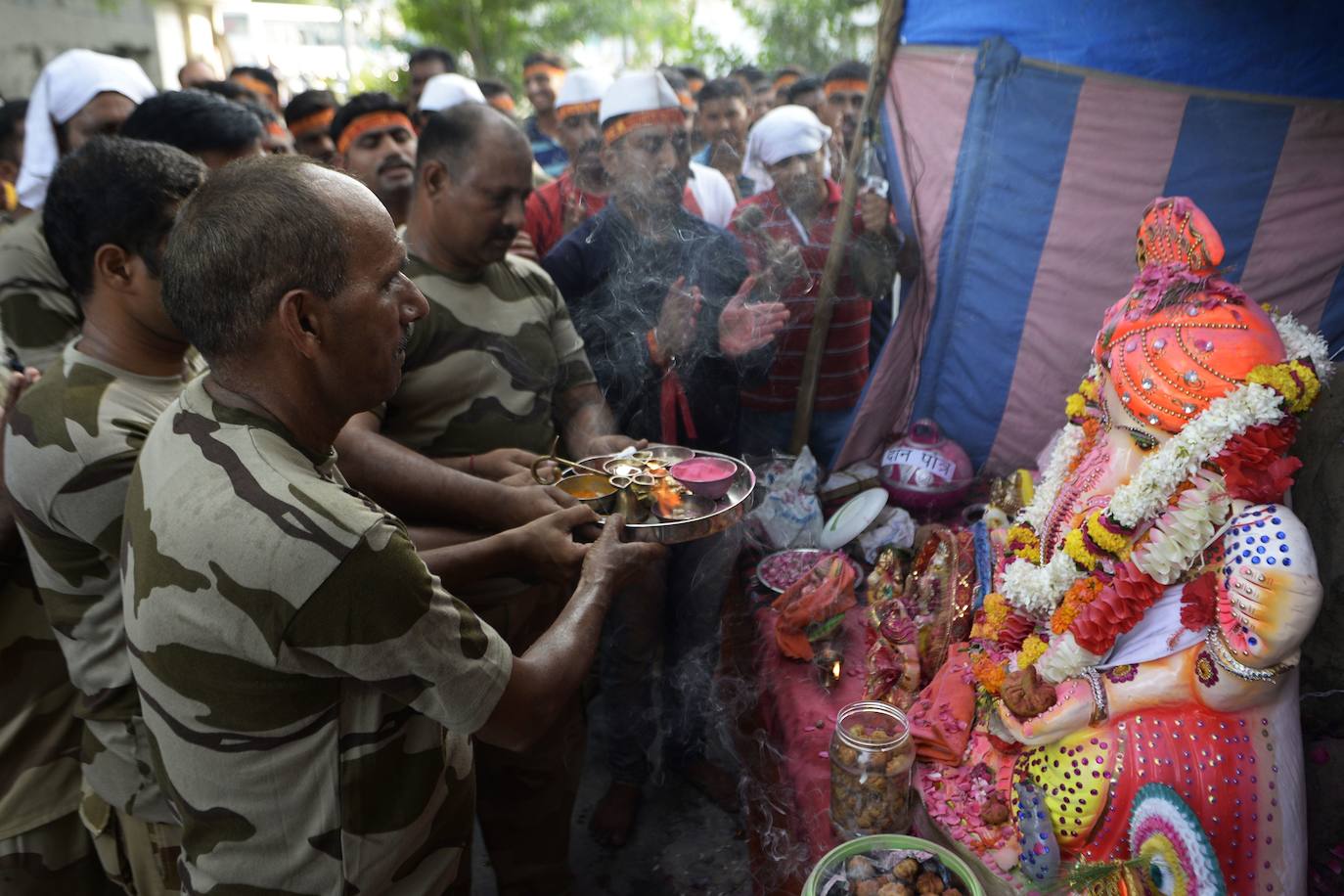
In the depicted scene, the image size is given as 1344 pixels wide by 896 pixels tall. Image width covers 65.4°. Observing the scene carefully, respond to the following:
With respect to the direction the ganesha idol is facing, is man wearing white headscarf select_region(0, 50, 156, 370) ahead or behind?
ahead

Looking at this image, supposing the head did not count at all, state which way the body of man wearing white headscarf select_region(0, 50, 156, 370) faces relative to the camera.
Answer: to the viewer's right

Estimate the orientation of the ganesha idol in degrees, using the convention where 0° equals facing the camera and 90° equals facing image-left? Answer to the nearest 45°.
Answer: approximately 90°

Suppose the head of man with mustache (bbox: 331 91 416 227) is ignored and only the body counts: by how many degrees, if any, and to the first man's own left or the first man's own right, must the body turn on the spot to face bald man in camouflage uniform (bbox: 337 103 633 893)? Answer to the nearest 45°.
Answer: approximately 45° to the first man's own right

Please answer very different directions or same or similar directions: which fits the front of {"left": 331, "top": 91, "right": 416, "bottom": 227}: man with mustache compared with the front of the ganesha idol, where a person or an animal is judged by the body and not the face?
very different directions

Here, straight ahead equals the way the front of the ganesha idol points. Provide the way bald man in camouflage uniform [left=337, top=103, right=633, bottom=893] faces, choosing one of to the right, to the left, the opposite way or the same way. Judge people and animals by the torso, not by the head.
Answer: the opposite way

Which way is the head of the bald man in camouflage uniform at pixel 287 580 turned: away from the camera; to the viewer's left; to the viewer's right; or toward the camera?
to the viewer's right

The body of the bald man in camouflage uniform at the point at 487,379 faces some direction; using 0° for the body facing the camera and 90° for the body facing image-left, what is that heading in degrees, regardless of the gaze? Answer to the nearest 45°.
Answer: approximately 315°

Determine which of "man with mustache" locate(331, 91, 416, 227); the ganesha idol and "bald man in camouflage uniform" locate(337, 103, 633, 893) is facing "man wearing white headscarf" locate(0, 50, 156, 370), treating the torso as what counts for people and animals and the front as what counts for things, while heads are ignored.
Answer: the ganesha idol

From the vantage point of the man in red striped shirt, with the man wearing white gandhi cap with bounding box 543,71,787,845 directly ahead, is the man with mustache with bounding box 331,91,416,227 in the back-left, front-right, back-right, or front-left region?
front-right

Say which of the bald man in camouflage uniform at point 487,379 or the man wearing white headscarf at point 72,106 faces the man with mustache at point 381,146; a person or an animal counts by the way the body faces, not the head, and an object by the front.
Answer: the man wearing white headscarf

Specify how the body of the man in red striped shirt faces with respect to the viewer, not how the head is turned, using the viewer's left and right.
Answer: facing the viewer

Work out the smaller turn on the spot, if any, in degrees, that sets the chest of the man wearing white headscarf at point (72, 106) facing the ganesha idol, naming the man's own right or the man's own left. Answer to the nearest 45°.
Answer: approximately 45° to the man's own right

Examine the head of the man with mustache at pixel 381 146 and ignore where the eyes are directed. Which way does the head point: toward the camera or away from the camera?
toward the camera
